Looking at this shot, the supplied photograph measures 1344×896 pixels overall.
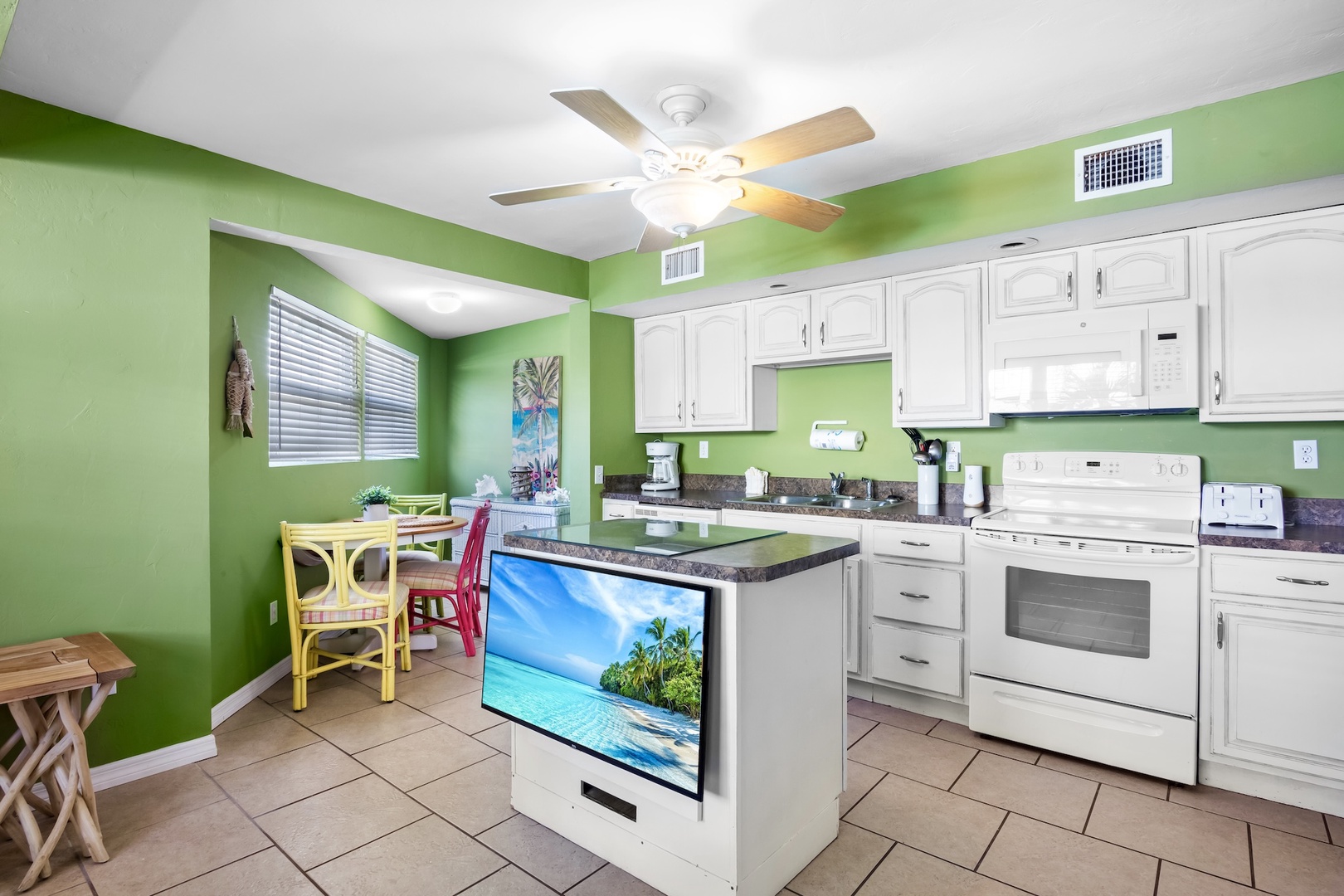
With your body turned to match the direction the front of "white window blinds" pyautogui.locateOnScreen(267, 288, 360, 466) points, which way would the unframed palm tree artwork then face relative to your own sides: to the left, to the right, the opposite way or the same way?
to the right

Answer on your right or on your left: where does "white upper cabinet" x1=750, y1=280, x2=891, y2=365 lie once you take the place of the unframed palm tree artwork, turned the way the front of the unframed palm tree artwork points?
on your left

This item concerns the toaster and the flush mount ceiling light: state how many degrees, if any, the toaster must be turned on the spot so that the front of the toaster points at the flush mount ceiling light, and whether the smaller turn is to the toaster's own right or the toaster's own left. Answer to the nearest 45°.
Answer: approximately 90° to the toaster's own right

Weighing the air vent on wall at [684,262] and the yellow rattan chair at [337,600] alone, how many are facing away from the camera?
1

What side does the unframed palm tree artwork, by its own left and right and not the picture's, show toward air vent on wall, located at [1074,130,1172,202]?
left

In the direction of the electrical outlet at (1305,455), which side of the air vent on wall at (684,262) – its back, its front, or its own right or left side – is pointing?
left

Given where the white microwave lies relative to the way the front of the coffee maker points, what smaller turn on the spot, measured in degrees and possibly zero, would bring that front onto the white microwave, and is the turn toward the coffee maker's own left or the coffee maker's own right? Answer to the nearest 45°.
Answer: approximately 90° to the coffee maker's own left

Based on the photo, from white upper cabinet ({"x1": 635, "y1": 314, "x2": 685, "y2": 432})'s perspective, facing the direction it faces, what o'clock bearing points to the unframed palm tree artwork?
The unframed palm tree artwork is roughly at 3 o'clock from the white upper cabinet.

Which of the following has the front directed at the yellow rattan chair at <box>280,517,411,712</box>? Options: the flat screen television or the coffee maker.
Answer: the coffee maker

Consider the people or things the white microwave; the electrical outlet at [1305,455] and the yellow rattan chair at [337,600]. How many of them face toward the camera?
2

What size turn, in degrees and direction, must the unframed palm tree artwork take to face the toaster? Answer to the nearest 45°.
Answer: approximately 90° to its left

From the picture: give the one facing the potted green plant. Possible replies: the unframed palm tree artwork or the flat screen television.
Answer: the unframed palm tree artwork

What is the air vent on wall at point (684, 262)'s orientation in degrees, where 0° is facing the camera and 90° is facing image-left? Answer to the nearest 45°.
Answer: approximately 45°
